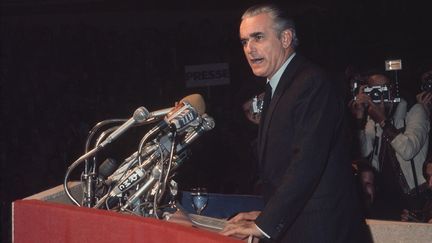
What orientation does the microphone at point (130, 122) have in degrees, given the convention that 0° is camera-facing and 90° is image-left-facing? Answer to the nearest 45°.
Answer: approximately 270°

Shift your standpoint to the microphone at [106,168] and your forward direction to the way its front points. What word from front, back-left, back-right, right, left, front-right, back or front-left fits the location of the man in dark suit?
front-right

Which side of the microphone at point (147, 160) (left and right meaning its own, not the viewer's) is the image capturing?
right

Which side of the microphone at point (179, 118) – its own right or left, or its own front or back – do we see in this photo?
right

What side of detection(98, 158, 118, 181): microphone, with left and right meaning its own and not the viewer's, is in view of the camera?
right

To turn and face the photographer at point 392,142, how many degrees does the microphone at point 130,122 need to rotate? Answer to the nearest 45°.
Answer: approximately 45° to its left
